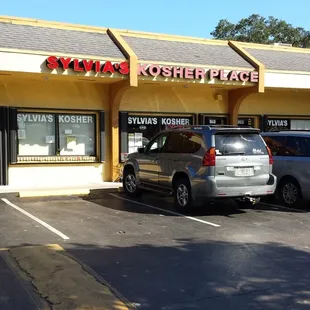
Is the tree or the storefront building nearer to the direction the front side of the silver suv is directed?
the storefront building

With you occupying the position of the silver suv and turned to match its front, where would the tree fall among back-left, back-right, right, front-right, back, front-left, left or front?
front-right

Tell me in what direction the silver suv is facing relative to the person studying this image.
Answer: facing away from the viewer and to the left of the viewer

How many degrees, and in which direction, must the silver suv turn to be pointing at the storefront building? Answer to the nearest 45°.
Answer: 0° — it already faces it
